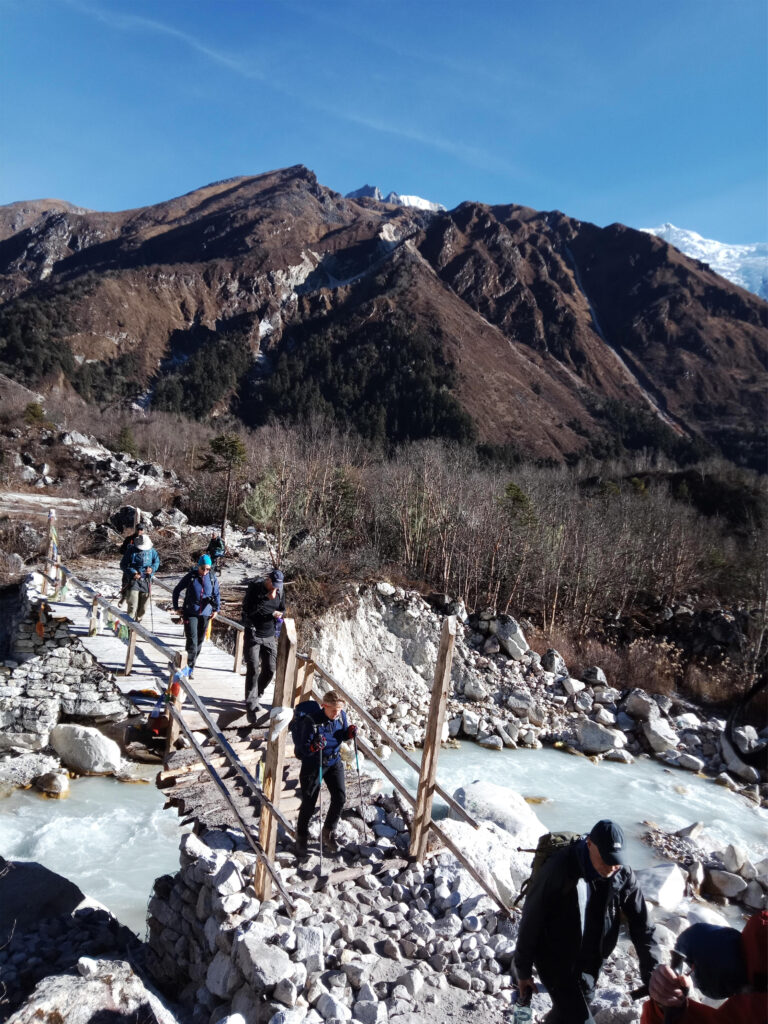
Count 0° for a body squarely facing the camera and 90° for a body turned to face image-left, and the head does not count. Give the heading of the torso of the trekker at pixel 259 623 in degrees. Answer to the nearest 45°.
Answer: approximately 315°

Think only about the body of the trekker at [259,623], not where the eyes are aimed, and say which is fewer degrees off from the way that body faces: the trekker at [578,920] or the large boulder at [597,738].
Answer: the trekker

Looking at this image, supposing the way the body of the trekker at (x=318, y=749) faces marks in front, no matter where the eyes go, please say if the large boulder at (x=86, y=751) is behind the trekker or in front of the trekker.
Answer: behind

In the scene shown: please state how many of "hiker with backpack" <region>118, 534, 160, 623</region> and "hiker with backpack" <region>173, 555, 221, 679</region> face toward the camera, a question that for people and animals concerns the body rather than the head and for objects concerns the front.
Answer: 2

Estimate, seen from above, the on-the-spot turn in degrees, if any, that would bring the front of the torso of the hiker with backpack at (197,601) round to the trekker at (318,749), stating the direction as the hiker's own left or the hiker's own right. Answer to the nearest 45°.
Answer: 0° — they already face them

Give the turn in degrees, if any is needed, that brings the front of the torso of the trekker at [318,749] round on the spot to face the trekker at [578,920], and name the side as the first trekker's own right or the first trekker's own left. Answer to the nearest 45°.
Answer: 0° — they already face them

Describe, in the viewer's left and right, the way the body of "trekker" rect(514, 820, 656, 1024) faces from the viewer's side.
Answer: facing the viewer and to the right of the viewer

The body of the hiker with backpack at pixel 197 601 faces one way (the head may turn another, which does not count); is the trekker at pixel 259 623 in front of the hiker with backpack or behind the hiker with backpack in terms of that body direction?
in front

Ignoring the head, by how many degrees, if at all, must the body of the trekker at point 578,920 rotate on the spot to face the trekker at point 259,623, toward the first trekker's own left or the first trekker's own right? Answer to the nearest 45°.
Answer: approximately 180°

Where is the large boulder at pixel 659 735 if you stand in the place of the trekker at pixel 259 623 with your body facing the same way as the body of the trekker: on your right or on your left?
on your left

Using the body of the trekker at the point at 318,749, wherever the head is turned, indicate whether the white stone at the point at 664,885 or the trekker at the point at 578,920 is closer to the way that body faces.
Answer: the trekker

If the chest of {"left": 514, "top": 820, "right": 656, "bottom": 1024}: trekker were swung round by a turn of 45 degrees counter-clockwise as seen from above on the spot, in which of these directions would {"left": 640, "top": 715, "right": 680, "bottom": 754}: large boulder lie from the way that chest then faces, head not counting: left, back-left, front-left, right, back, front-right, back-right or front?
left

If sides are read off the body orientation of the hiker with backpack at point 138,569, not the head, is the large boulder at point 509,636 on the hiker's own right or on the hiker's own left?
on the hiker's own left

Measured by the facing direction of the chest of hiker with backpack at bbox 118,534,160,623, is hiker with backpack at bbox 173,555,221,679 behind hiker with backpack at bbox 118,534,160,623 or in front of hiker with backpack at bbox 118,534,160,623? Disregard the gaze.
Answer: in front
